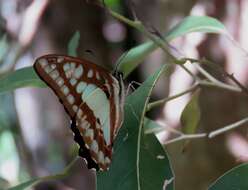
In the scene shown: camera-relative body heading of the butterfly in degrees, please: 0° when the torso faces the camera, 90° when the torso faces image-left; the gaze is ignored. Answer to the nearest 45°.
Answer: approximately 270°

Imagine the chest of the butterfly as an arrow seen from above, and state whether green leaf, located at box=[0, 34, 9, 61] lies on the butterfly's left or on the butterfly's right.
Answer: on the butterfly's left
